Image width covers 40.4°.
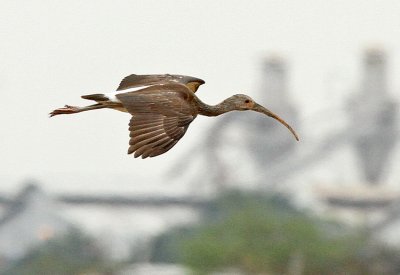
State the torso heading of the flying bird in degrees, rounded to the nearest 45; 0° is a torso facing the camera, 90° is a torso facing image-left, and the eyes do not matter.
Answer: approximately 270°
